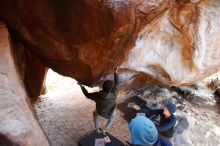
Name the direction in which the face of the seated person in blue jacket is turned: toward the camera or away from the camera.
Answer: away from the camera

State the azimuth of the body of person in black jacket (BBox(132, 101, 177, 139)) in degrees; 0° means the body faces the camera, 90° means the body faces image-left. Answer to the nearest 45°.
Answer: approximately 90°

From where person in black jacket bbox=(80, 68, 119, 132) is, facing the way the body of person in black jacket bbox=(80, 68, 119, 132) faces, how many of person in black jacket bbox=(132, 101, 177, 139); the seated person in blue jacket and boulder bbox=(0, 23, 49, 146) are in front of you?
0

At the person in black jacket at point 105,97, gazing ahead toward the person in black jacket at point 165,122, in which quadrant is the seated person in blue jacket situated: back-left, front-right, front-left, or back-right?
front-right

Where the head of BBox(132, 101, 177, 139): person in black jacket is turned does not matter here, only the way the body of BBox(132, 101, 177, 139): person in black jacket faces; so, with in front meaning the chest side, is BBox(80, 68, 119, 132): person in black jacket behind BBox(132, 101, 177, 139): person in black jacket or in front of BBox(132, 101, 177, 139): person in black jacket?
in front

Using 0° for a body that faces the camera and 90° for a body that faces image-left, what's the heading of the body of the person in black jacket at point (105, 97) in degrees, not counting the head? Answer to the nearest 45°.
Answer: approximately 180°

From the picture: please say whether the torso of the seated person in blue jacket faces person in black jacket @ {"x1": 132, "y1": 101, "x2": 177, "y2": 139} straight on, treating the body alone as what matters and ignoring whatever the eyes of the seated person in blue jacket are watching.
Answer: no

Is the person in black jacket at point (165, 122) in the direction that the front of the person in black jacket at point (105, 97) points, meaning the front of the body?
no

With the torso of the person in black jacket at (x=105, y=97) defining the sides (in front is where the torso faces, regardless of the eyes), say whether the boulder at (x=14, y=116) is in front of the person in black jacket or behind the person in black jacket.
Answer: behind

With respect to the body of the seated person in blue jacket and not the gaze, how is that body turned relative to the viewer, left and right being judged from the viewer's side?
facing away from the viewer and to the left of the viewer
